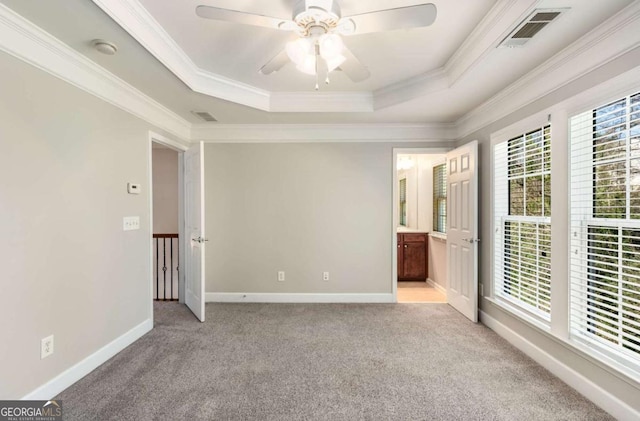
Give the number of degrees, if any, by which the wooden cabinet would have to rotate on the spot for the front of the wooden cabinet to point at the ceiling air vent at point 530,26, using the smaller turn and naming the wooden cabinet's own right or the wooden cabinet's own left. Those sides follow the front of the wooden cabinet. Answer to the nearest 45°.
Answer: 0° — it already faces it

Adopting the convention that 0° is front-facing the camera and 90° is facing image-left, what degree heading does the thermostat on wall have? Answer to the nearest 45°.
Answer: approximately 315°

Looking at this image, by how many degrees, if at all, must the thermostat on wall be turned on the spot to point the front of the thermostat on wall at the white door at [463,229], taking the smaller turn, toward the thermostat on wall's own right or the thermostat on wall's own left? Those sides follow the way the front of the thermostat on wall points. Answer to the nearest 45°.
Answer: approximately 45° to the thermostat on wall's own left

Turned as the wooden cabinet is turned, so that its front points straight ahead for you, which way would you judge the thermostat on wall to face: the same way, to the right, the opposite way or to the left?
to the left

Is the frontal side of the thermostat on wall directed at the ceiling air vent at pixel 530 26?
yes

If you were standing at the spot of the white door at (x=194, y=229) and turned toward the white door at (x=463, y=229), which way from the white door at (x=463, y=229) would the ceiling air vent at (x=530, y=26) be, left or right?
right

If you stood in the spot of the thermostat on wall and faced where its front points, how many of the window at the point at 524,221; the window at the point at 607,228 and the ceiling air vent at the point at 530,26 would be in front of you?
3

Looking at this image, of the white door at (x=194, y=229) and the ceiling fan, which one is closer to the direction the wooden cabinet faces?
the ceiling fan

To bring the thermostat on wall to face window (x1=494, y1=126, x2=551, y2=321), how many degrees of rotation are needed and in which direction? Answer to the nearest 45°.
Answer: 0° — it already faces it
